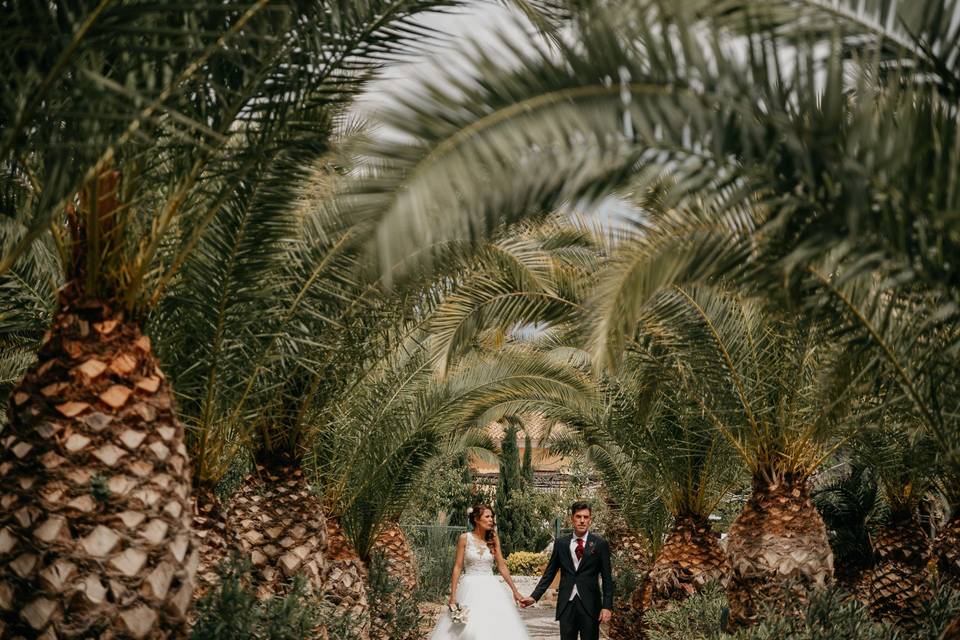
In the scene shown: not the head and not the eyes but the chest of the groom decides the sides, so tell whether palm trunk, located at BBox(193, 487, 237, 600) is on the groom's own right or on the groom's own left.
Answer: on the groom's own right

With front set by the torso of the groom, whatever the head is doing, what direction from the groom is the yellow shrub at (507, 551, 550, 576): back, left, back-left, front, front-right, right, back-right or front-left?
back

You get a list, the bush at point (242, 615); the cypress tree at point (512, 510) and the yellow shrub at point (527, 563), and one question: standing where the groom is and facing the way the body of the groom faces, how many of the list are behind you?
2

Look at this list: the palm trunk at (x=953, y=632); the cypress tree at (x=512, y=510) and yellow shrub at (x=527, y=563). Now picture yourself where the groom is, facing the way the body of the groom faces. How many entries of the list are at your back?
2

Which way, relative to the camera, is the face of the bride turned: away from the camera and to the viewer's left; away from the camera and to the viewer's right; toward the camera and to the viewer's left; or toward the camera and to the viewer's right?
toward the camera and to the viewer's right

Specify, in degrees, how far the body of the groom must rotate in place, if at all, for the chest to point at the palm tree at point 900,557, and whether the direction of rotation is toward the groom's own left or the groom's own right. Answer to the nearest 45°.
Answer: approximately 135° to the groom's own left

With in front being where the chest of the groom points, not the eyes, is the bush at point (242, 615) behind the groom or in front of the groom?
in front

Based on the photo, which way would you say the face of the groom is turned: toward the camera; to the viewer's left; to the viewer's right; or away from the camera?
toward the camera

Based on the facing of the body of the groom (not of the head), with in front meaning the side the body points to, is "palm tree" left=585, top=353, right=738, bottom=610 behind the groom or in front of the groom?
behind

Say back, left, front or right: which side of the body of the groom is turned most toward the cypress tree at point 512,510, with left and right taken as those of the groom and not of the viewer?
back

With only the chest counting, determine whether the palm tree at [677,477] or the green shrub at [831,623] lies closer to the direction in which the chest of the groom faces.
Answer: the green shrub

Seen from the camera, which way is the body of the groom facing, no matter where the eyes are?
toward the camera

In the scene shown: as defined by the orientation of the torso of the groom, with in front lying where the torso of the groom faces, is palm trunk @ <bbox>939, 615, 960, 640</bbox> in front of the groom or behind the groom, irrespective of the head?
in front
